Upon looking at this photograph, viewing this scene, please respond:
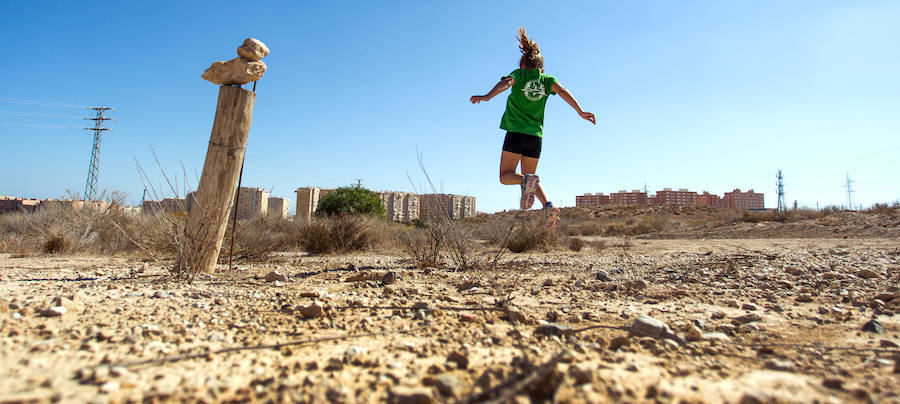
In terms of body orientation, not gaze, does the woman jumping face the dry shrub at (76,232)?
no

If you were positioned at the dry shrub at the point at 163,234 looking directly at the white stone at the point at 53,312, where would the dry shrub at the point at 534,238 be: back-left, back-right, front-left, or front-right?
back-left

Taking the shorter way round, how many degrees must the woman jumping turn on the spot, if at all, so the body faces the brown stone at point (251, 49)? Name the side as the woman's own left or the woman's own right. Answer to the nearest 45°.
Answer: approximately 90° to the woman's own left

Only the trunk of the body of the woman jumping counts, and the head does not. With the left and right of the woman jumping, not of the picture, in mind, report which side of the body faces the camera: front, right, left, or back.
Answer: back

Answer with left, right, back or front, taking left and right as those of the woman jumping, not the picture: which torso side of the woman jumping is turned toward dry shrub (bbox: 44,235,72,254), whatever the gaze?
left

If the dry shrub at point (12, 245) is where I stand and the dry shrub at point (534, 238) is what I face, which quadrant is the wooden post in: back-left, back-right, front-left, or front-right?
front-right

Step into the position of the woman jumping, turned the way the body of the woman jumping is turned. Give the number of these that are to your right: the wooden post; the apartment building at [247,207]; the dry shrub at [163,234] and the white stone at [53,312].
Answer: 0

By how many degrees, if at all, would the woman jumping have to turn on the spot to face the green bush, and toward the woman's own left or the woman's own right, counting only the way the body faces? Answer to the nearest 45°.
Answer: approximately 45° to the woman's own left

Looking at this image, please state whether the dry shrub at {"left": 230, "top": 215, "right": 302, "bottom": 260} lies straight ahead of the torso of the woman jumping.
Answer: no

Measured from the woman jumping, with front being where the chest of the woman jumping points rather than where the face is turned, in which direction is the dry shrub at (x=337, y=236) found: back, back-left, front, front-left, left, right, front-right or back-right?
front-left

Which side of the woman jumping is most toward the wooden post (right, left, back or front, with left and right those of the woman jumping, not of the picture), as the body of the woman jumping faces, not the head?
left

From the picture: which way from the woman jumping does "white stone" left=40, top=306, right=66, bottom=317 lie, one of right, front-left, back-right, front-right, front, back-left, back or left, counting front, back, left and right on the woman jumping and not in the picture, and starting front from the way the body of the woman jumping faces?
back-left

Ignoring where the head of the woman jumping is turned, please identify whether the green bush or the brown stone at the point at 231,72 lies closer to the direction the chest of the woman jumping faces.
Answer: the green bush

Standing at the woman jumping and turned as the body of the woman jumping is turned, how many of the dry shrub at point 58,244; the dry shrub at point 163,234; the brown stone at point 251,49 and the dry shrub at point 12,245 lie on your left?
4

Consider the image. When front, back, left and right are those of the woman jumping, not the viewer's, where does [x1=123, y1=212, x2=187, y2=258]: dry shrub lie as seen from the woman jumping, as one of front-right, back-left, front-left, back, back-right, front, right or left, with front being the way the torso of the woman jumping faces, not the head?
left

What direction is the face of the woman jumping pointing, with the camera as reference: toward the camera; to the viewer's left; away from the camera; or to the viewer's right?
away from the camera

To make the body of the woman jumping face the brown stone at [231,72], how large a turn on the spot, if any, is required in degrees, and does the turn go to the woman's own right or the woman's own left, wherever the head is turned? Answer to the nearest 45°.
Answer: approximately 90° to the woman's own left
